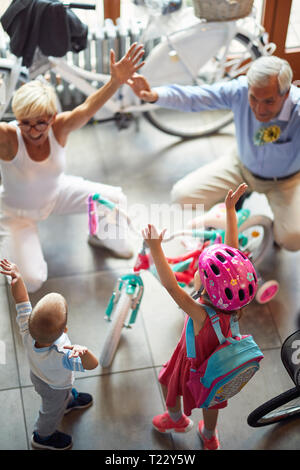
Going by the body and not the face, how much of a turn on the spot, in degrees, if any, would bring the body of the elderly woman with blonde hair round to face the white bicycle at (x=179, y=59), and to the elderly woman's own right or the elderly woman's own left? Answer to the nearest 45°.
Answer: approximately 135° to the elderly woman's own left

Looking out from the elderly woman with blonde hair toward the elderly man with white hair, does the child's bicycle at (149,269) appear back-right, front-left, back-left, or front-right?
front-right

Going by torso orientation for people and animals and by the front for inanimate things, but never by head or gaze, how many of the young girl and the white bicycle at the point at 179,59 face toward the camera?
0

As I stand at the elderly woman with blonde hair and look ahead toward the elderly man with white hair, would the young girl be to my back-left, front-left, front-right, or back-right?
front-right

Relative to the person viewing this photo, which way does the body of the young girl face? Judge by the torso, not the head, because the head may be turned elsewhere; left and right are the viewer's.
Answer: facing away from the viewer and to the left of the viewer

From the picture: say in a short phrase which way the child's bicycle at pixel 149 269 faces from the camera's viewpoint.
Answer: facing the viewer and to the left of the viewer

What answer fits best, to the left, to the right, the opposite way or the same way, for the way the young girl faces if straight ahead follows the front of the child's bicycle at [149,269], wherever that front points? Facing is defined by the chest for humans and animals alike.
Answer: to the right

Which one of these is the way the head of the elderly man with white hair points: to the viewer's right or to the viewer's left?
to the viewer's left

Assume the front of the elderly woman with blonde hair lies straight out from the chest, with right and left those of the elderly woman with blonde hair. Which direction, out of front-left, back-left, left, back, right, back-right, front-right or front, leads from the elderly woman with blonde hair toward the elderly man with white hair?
left

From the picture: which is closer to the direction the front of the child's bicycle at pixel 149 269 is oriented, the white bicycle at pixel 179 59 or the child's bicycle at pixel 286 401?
the child's bicycle

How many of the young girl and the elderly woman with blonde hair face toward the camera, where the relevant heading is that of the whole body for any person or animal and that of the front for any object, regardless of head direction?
1

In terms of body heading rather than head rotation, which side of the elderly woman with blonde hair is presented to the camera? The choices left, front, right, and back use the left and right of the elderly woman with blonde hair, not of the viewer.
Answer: front

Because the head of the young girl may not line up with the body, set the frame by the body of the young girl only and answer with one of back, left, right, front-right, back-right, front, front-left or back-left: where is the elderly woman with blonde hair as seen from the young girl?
front
